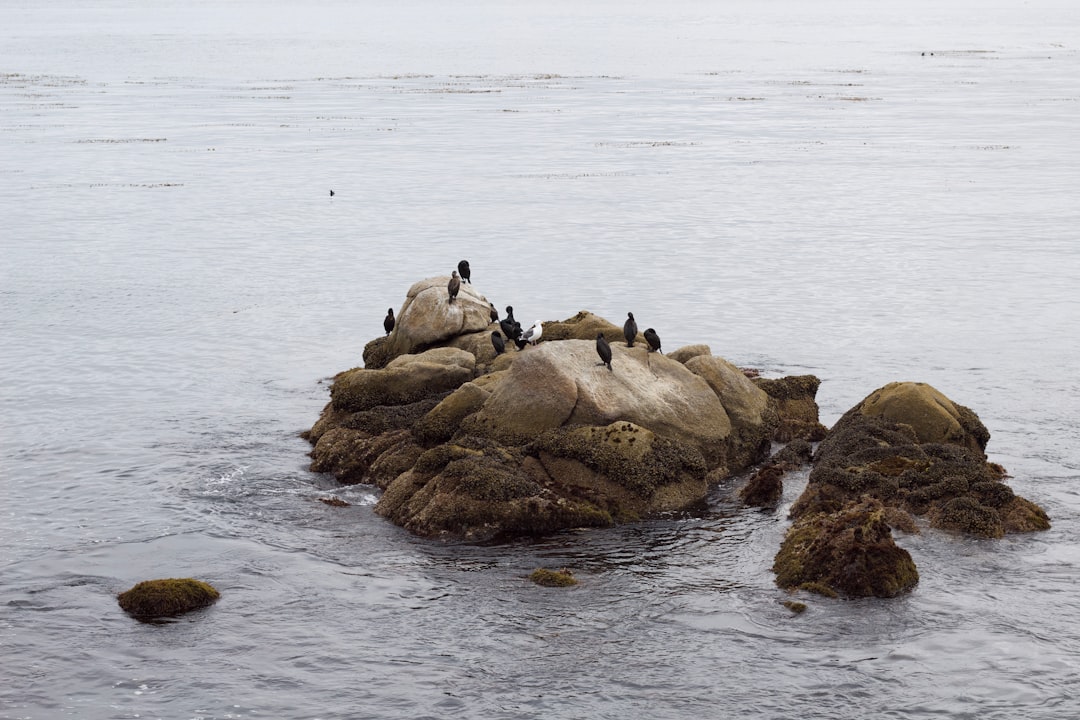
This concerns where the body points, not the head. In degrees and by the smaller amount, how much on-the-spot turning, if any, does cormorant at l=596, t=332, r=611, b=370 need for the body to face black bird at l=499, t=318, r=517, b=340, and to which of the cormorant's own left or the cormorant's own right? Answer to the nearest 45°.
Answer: approximately 45° to the cormorant's own right

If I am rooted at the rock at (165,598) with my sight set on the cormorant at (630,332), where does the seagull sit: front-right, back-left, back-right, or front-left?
front-left

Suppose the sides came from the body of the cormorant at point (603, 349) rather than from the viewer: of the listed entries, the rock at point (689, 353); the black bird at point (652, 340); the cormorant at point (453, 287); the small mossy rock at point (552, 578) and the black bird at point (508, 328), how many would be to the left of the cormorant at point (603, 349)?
1

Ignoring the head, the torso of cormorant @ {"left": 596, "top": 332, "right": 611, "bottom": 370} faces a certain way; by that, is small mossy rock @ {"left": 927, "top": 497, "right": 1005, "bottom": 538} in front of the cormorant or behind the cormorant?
behind

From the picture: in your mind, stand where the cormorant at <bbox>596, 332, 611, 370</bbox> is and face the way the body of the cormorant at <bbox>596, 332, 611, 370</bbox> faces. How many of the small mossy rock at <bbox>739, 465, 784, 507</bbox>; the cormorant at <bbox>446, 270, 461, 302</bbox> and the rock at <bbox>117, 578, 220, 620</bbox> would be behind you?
1

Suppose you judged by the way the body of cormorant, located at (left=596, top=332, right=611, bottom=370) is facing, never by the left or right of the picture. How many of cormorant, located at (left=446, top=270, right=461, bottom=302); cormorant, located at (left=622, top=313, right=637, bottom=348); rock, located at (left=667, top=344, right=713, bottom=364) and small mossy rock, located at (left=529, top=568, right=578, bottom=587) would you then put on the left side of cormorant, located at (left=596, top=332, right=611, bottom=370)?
1

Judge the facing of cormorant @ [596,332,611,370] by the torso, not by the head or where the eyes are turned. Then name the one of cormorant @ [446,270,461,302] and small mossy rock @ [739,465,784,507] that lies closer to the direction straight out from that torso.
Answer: the cormorant

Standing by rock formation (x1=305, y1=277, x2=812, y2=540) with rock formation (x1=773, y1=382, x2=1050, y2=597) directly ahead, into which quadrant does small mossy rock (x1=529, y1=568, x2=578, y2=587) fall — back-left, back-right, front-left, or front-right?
front-right

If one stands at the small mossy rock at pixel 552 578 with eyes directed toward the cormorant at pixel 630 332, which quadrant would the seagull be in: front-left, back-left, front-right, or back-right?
front-left

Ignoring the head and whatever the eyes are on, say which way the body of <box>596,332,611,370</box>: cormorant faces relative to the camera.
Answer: to the viewer's left

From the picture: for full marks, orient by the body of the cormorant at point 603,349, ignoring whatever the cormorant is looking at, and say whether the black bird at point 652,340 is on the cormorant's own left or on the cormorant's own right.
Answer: on the cormorant's own right
